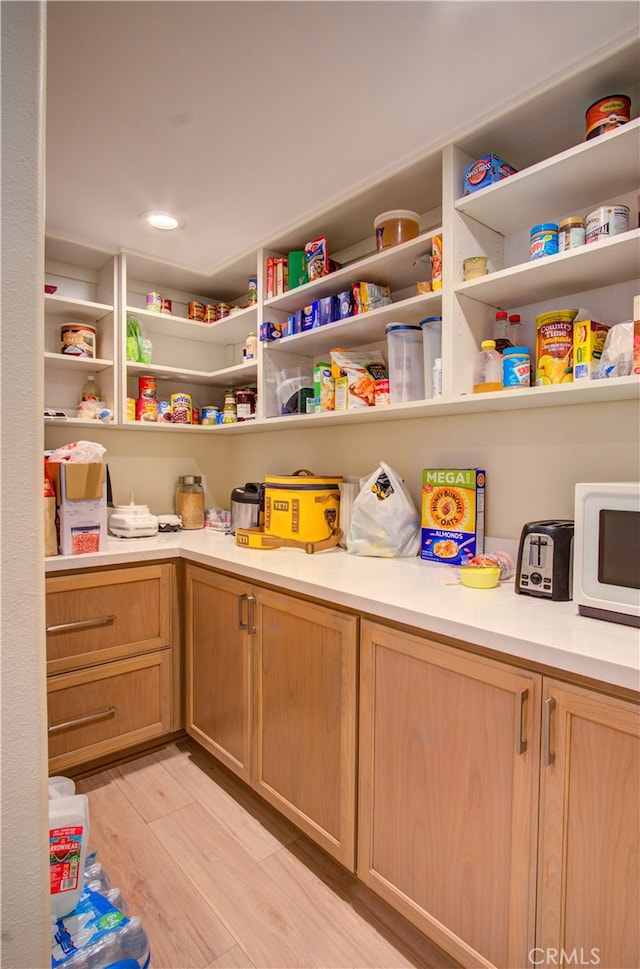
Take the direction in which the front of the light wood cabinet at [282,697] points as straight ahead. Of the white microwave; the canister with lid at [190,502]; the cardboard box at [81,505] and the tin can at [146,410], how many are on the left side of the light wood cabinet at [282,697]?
1

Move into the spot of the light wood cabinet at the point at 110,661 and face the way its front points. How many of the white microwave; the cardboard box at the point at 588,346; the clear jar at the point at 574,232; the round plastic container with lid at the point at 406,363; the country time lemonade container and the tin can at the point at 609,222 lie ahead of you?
6

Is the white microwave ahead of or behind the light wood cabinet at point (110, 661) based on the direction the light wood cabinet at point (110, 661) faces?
ahead

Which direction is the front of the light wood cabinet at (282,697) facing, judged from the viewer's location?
facing the viewer and to the left of the viewer

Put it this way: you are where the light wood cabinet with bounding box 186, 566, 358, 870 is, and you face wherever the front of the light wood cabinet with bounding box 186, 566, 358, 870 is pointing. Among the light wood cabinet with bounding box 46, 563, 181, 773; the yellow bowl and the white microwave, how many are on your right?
1

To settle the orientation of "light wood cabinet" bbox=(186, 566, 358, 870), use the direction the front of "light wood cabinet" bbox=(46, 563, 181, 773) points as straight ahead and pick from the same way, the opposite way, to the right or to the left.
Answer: to the right

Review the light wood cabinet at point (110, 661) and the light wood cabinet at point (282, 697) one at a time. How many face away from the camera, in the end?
0

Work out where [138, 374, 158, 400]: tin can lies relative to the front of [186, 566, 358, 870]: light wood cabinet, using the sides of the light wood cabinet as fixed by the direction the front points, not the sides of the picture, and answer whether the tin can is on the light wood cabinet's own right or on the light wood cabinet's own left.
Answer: on the light wood cabinet's own right
